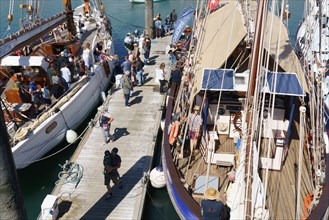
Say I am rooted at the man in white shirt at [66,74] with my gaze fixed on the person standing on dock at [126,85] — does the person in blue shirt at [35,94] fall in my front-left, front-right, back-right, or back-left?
back-right

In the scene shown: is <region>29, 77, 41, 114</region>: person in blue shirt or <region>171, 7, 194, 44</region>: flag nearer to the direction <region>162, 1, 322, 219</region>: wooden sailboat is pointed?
the flag

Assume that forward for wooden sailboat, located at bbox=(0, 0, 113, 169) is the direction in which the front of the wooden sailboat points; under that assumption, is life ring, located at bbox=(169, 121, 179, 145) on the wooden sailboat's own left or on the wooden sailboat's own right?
on the wooden sailboat's own right

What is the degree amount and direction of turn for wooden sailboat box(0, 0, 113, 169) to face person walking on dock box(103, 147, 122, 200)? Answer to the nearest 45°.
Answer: approximately 135° to its right

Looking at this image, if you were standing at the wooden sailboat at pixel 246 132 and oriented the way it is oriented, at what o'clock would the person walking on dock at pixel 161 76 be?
The person walking on dock is roughly at 11 o'clock from the wooden sailboat.

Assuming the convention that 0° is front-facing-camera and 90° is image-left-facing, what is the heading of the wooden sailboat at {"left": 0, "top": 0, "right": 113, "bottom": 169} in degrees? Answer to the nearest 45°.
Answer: approximately 225°

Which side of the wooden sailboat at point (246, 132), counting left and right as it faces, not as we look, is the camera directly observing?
back

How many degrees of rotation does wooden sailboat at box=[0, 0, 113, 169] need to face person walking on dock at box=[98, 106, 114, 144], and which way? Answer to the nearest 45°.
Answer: approximately 90° to its right
